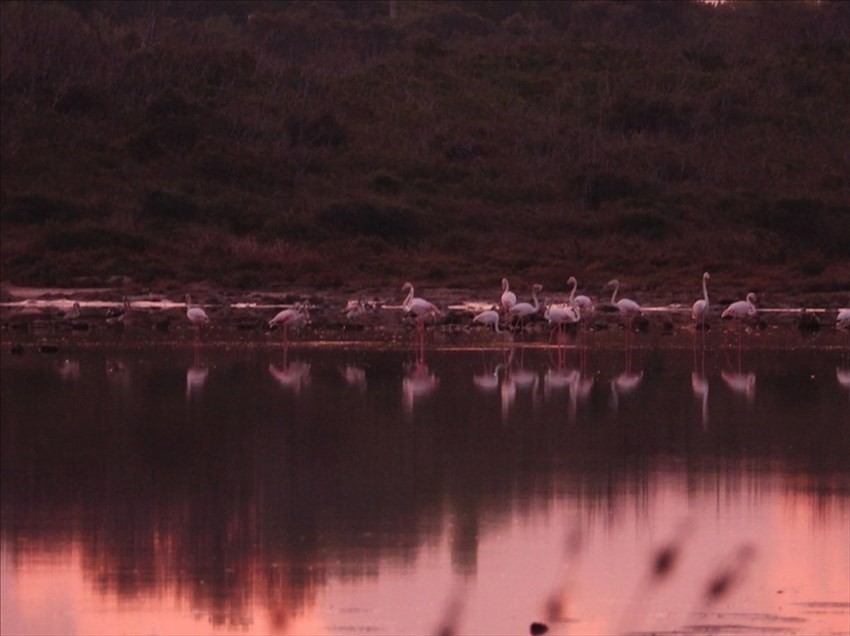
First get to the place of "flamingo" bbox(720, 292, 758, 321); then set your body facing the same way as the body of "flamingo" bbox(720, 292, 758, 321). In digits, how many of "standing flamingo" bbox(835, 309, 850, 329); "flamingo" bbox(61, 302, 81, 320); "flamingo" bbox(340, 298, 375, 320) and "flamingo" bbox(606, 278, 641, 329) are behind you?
3

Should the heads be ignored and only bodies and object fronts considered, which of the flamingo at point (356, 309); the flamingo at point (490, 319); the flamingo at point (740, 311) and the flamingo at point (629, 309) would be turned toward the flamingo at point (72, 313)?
the flamingo at point (629, 309)

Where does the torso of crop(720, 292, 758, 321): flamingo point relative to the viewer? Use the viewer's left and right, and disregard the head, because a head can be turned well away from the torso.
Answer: facing to the right of the viewer

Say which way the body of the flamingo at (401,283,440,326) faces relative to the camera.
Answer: to the viewer's left

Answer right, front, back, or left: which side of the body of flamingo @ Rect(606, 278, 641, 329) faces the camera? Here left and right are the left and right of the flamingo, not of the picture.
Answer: left

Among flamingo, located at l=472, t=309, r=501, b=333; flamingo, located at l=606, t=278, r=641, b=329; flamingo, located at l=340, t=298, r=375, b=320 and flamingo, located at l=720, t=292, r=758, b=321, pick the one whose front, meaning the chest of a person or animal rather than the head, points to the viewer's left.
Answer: flamingo, located at l=606, t=278, r=641, b=329

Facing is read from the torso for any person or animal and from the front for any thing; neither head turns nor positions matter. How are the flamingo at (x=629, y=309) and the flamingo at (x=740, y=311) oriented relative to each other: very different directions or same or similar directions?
very different directions

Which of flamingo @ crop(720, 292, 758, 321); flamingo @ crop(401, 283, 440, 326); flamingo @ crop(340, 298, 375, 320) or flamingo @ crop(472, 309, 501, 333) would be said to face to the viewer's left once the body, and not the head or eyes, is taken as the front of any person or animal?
flamingo @ crop(401, 283, 440, 326)

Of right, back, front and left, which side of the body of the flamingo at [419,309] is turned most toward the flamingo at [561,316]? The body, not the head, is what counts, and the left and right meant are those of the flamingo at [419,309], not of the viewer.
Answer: back
